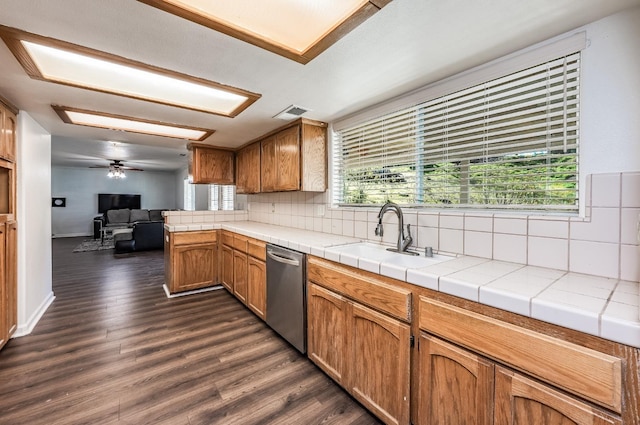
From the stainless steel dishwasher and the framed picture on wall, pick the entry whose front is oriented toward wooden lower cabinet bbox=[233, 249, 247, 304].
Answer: the framed picture on wall

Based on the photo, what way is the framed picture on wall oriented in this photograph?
toward the camera

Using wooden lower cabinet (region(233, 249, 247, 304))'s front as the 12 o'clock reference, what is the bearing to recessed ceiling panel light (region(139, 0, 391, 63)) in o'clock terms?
The recessed ceiling panel light is roughly at 9 o'clock from the wooden lower cabinet.

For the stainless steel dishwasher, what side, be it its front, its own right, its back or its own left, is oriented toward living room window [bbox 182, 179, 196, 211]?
right

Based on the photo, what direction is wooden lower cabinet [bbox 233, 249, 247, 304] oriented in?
to the viewer's left

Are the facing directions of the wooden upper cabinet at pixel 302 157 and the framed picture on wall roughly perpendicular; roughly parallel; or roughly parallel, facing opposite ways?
roughly perpendicular

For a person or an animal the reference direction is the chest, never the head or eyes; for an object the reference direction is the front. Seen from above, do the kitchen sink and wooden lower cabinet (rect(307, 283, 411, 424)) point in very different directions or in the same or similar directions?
same or similar directions

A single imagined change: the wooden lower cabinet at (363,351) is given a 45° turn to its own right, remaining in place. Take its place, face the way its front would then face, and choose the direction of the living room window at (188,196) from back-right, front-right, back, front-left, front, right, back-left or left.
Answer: front-right

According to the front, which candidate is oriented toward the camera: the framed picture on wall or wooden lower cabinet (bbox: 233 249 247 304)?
the framed picture on wall

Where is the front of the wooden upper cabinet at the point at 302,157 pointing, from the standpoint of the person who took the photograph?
facing the viewer and to the left of the viewer

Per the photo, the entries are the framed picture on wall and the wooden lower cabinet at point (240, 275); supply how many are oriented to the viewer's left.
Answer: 1

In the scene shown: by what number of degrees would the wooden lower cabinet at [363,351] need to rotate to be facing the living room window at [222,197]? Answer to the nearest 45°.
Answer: approximately 90° to its right

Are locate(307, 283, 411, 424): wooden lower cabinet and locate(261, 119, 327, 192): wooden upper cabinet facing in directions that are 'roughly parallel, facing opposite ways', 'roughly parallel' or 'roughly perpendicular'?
roughly parallel

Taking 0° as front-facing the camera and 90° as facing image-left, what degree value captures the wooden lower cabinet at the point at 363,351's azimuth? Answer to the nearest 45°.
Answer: approximately 45°
